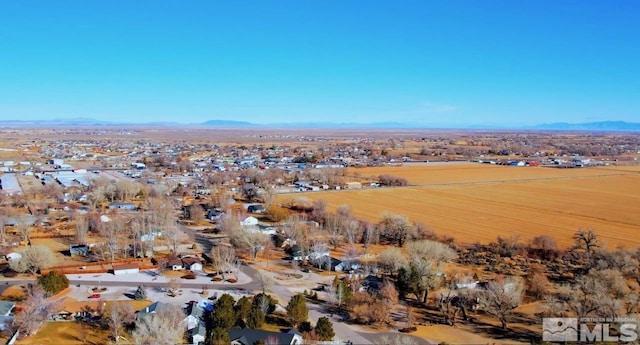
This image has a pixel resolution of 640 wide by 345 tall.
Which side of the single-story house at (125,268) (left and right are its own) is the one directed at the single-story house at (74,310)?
front

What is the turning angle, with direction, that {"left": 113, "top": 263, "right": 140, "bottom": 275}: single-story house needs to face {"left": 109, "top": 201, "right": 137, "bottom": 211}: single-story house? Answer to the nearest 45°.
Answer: approximately 180°

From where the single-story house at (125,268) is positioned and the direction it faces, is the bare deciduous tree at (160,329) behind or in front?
in front

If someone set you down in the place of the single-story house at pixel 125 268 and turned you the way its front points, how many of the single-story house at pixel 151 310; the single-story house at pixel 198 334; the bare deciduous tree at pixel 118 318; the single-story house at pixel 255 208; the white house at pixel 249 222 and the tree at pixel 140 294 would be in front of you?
4

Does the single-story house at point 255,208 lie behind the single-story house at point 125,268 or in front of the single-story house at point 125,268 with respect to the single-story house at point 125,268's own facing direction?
behind

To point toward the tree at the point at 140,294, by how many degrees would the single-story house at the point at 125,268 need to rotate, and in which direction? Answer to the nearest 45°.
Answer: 0° — it already faces it

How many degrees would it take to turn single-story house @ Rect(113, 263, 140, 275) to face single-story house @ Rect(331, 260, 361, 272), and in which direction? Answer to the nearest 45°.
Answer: approximately 90° to its left

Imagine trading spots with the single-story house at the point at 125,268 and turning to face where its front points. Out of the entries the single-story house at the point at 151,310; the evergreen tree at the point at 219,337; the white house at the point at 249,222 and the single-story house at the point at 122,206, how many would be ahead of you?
2

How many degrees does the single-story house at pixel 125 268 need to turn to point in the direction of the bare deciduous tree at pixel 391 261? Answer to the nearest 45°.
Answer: approximately 45° to its left

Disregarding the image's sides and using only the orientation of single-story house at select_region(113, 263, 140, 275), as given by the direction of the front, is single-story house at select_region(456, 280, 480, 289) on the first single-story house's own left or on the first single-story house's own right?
on the first single-story house's own left

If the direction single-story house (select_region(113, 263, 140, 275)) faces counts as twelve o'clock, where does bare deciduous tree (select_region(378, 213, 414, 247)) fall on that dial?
The bare deciduous tree is roughly at 9 o'clock from the single-story house.

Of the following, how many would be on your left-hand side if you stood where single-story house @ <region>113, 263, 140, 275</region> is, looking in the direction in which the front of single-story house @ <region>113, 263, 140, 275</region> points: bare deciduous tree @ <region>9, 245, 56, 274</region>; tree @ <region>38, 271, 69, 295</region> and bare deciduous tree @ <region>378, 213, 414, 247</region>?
1

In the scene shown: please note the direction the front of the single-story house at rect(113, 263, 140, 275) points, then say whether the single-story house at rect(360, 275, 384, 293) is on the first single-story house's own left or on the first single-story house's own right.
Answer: on the first single-story house's own left

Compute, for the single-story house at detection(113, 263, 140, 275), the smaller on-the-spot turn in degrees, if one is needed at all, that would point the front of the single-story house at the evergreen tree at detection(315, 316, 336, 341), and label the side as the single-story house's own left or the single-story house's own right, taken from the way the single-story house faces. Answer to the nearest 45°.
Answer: approximately 45° to the single-story house's own left

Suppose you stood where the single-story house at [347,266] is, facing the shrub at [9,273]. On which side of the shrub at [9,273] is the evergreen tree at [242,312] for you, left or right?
left

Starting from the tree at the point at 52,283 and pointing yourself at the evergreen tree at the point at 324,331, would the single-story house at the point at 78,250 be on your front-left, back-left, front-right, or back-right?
back-left

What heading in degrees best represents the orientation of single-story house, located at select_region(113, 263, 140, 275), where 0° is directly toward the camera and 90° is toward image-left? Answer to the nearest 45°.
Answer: approximately 0°

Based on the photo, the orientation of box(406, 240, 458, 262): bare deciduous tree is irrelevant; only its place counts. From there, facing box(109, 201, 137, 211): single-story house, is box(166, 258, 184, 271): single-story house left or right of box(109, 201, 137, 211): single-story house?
left
